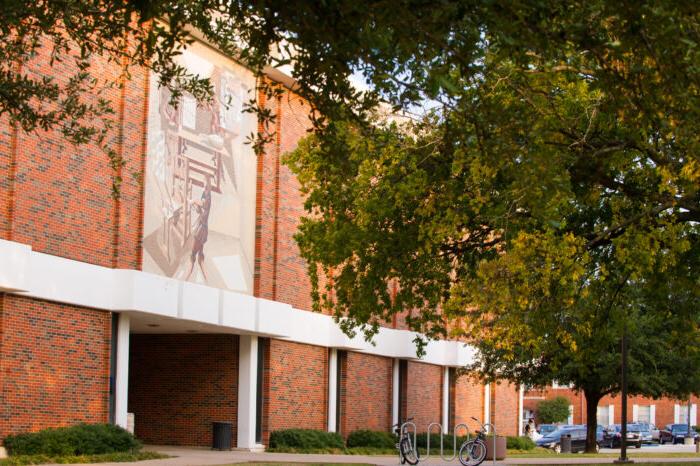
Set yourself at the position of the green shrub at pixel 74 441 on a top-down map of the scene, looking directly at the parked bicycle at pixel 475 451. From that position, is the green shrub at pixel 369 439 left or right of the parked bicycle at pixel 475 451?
left

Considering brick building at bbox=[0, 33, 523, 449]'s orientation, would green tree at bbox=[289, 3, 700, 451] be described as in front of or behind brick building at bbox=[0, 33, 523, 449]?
in front

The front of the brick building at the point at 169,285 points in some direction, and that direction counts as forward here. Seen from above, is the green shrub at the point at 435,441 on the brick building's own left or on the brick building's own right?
on the brick building's own left

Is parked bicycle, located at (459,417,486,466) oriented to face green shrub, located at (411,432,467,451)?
no

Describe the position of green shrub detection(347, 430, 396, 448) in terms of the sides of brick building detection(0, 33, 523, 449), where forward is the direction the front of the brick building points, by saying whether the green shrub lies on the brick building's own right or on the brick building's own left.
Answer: on the brick building's own left

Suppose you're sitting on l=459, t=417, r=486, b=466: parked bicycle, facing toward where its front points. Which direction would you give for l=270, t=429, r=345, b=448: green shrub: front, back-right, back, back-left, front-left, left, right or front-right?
right

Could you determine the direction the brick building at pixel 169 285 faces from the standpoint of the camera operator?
facing the viewer and to the right of the viewer

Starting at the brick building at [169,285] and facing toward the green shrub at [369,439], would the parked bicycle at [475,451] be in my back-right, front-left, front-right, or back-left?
front-right

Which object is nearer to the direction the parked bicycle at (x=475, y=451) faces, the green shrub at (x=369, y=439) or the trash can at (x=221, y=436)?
the trash can

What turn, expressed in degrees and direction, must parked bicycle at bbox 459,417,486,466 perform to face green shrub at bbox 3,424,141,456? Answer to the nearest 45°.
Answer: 0° — it already faces it

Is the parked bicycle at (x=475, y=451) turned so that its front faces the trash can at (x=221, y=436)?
no
